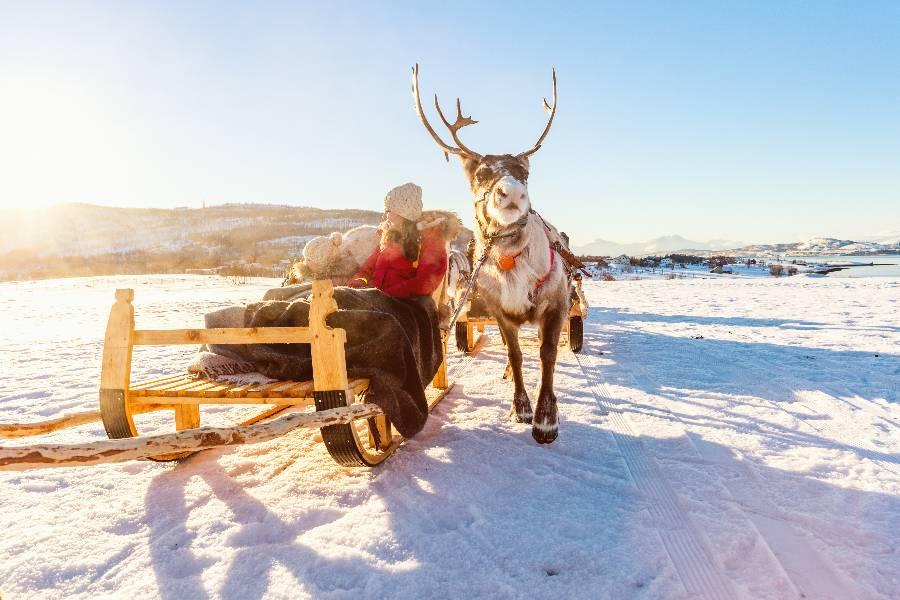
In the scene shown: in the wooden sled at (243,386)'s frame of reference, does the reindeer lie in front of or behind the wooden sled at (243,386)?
behind

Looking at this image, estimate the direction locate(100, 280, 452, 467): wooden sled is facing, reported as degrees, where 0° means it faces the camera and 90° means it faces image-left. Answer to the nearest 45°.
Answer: approximately 45°

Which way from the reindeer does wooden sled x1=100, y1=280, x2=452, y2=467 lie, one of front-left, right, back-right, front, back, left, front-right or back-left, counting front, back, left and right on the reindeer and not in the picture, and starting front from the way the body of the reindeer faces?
front-right

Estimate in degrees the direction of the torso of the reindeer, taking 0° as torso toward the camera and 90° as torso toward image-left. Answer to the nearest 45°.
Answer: approximately 0°
